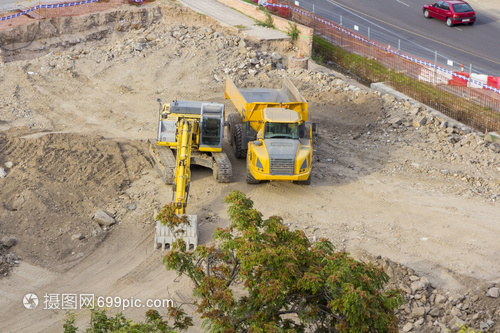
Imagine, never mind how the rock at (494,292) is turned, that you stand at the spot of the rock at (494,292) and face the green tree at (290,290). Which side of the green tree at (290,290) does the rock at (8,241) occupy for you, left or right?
right

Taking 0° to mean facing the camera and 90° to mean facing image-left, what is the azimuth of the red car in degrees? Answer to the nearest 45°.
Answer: approximately 135°

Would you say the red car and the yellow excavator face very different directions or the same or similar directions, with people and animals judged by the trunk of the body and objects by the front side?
very different directions

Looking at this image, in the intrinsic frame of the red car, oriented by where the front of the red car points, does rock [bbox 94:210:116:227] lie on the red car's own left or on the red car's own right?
on the red car's own left

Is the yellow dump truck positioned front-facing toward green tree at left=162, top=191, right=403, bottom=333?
yes

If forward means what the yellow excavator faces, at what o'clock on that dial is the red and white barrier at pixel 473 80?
The red and white barrier is roughly at 8 o'clock from the yellow excavator.

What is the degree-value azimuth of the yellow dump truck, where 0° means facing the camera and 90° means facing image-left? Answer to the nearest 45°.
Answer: approximately 0°

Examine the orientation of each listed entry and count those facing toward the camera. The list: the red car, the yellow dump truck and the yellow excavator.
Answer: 2

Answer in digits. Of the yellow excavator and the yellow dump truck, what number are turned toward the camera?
2

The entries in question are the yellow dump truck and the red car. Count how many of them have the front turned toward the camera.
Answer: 1

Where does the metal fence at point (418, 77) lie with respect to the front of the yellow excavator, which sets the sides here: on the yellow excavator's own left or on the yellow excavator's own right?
on the yellow excavator's own left

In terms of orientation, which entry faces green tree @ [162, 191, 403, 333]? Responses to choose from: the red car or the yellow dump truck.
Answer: the yellow dump truck
